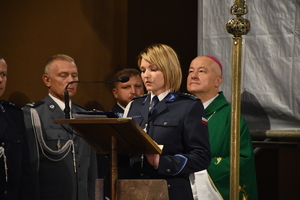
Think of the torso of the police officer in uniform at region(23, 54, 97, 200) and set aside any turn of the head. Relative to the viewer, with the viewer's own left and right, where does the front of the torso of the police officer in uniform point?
facing the viewer and to the right of the viewer

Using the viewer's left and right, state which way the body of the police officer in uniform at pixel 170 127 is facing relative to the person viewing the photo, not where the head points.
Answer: facing the viewer and to the left of the viewer

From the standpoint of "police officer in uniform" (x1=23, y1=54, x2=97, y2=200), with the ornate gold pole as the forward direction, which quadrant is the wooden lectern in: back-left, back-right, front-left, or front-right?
front-right

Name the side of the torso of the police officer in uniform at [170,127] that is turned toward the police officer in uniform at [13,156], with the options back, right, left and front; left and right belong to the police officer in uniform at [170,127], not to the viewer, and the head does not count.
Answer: right

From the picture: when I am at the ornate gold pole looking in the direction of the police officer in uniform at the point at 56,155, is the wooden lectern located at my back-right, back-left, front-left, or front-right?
front-left

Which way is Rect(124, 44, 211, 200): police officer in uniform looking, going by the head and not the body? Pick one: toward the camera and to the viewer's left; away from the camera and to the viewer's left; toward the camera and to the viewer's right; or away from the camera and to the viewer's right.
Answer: toward the camera and to the viewer's left

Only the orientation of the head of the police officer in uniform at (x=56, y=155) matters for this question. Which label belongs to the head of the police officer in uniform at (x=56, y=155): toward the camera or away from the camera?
toward the camera

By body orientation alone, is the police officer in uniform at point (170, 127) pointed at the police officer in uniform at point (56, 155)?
no
